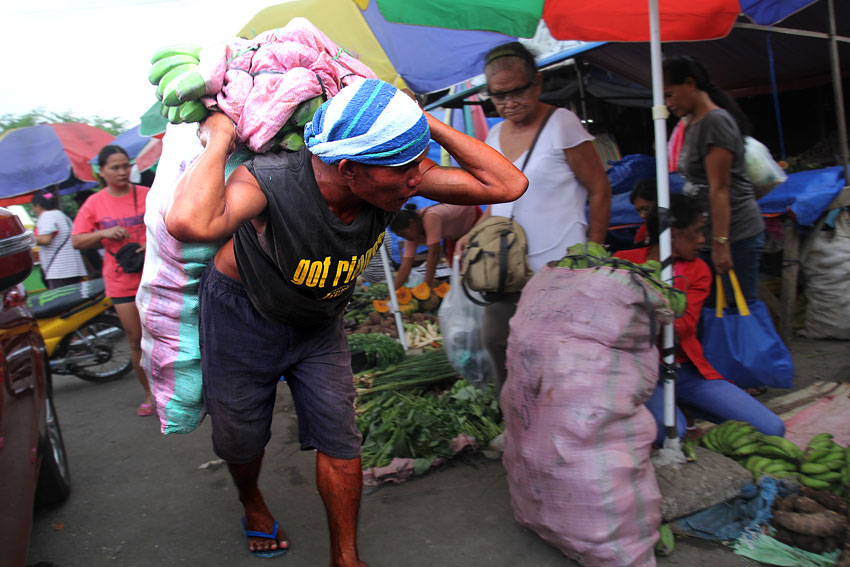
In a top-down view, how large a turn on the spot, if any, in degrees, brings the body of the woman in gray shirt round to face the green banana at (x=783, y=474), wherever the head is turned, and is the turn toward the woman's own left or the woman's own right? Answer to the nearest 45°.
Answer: approximately 90° to the woman's own left

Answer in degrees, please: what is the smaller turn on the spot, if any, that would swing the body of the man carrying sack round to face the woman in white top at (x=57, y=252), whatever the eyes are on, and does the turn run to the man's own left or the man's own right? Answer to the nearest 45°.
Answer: approximately 180°

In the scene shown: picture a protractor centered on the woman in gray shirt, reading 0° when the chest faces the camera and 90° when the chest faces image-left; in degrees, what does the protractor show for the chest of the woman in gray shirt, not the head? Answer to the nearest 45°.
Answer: approximately 90°

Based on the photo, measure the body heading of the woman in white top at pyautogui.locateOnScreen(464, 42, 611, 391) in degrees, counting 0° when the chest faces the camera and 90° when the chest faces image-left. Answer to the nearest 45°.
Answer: approximately 45°

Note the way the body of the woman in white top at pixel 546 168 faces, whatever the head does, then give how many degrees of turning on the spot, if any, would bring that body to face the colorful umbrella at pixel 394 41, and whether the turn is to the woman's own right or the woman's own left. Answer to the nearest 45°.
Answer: approximately 90° to the woman's own right

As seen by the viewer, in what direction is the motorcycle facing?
to the viewer's left

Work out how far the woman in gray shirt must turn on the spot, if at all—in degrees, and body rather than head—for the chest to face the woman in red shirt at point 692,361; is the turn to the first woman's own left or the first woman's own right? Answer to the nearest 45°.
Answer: approximately 90° to the first woman's own left

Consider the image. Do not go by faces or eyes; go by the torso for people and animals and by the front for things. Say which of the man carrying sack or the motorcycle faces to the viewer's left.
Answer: the motorcycle
